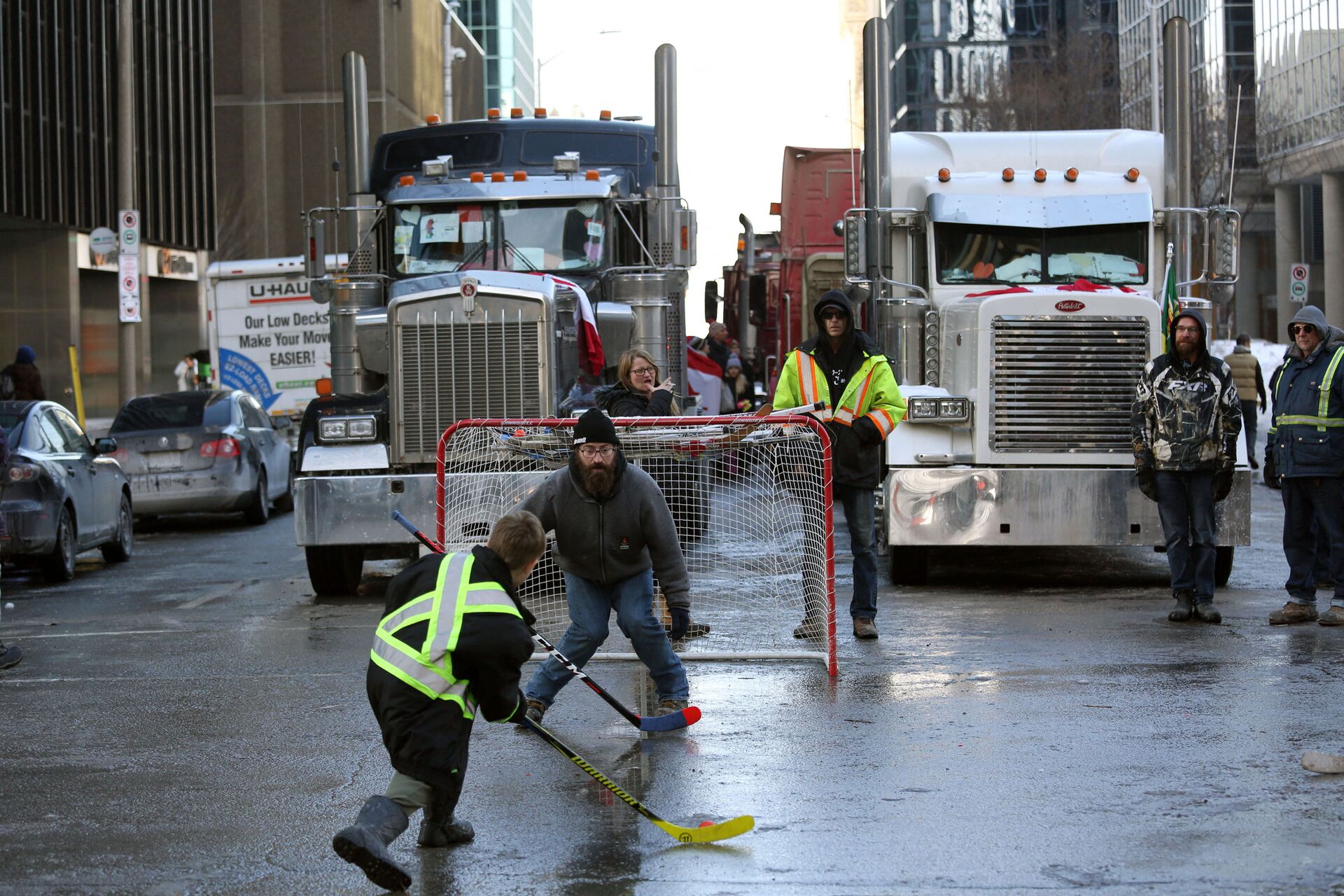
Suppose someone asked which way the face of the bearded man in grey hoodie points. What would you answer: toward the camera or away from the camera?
toward the camera

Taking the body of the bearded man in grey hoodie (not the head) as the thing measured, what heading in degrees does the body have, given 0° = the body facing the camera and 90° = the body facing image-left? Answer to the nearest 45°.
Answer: approximately 0°

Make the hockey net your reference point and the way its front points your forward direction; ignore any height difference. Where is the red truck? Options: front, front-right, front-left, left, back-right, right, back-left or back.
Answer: back

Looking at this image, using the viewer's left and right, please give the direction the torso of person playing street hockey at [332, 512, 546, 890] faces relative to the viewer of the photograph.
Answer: facing away from the viewer and to the right of the viewer

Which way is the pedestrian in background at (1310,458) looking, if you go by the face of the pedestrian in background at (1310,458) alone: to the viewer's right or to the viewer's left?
to the viewer's left

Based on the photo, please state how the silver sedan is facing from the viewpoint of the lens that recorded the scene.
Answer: facing away from the viewer and to the right of the viewer

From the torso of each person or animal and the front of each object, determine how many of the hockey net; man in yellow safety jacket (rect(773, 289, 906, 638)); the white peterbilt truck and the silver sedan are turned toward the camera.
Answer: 3

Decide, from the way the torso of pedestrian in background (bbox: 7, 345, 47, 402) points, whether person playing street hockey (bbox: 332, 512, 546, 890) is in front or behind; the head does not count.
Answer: behind

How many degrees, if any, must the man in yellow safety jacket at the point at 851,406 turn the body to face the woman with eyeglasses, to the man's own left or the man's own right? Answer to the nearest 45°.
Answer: approximately 135° to the man's own right

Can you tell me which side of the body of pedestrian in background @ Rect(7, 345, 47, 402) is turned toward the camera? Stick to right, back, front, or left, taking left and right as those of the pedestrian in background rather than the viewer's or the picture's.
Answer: back

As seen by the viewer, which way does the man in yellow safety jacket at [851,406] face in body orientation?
toward the camera

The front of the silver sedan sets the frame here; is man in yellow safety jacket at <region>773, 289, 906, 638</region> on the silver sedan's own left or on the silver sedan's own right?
on the silver sedan's own right

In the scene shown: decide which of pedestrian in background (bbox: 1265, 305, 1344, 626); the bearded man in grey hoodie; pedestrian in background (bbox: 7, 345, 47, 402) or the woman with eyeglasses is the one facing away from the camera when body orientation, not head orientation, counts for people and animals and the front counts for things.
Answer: pedestrian in background (bbox: 7, 345, 47, 402)

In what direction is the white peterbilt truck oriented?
toward the camera

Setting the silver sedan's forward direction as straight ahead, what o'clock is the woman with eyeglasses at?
The woman with eyeglasses is roughly at 4 o'clock from the silver sedan.

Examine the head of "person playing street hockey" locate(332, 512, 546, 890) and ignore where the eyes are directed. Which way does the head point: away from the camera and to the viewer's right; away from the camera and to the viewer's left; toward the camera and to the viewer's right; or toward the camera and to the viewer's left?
away from the camera and to the viewer's right
